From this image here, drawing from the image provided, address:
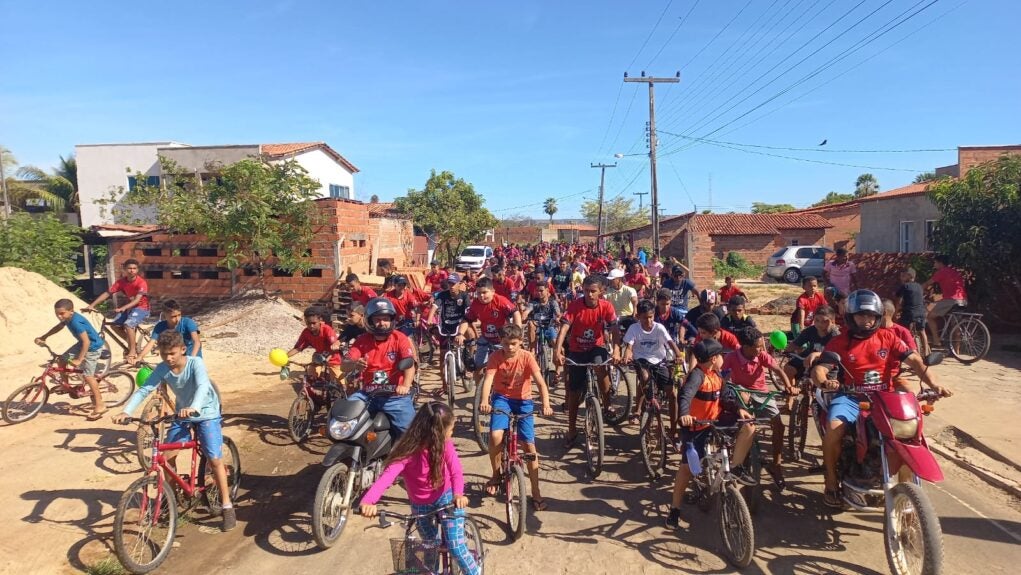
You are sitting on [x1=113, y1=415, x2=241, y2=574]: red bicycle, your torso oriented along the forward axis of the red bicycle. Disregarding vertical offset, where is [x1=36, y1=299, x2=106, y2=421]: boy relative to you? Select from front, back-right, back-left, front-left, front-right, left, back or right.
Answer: back-right

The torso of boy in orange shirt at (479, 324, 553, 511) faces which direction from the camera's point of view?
toward the camera

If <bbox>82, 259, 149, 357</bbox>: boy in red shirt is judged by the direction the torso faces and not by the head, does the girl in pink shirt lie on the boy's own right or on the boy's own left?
on the boy's own left

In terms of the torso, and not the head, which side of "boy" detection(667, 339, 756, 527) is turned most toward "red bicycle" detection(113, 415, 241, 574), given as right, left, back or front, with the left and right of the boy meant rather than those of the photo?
right

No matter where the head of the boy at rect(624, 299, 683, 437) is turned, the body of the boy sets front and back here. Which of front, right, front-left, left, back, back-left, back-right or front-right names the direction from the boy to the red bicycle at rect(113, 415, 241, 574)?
front-right

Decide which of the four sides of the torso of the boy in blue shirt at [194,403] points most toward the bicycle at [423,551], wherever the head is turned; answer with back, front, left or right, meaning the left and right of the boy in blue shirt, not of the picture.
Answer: left

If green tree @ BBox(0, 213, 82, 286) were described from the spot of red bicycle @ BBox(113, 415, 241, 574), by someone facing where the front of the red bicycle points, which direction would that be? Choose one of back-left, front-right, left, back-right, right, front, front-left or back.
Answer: back-right

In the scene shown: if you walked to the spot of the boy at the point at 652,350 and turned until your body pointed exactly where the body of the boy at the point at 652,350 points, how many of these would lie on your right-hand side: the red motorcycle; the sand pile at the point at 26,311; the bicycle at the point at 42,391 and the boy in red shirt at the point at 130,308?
3

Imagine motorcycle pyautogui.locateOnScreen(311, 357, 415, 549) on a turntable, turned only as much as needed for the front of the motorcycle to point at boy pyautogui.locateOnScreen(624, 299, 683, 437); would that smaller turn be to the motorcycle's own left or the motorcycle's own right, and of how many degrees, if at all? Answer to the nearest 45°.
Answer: approximately 135° to the motorcycle's own left

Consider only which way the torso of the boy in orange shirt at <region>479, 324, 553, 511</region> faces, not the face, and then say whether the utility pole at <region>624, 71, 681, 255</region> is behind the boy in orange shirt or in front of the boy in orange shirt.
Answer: behind

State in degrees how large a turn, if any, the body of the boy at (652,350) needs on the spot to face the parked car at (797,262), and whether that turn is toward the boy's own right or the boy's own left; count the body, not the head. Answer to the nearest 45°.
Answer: approximately 180°

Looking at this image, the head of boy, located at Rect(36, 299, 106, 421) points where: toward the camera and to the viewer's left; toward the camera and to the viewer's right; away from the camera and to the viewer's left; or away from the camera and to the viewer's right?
toward the camera and to the viewer's left

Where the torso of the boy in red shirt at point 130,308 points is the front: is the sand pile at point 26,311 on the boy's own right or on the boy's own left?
on the boy's own right

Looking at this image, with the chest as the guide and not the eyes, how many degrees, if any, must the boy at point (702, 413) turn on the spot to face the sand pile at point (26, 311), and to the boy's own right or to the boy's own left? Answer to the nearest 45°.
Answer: approximately 135° to the boy's own right

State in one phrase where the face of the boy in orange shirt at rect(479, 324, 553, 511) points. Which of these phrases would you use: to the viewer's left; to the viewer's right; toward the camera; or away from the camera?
toward the camera

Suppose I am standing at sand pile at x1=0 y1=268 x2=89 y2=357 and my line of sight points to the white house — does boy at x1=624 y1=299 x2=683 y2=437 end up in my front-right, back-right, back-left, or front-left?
back-right

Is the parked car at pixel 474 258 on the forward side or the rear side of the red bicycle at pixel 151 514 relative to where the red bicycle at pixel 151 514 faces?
on the rear side

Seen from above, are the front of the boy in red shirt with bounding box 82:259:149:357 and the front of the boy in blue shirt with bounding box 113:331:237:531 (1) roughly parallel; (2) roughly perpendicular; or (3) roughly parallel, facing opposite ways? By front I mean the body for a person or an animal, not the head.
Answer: roughly parallel

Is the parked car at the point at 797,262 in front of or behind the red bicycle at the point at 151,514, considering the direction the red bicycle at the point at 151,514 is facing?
behind

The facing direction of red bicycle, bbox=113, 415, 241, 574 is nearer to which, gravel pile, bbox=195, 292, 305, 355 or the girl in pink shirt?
the girl in pink shirt

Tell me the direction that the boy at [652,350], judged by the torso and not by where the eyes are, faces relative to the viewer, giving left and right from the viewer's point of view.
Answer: facing the viewer

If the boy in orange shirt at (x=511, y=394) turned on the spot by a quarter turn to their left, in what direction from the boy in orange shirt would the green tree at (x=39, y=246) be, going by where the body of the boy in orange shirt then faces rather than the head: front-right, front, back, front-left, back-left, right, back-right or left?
back-left

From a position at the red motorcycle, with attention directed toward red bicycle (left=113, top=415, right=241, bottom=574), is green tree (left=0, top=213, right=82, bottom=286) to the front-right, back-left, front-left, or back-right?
front-right

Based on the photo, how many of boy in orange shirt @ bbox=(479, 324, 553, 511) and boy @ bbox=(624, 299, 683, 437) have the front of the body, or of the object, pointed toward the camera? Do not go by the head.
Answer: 2

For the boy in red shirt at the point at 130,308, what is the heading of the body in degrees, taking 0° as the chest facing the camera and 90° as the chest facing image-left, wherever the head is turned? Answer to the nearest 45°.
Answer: approximately 45°
